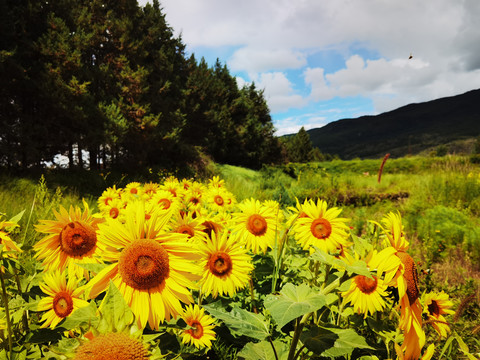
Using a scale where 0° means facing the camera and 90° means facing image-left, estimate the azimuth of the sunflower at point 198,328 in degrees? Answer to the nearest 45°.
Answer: approximately 0°

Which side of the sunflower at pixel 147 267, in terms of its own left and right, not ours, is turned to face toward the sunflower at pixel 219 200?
back
